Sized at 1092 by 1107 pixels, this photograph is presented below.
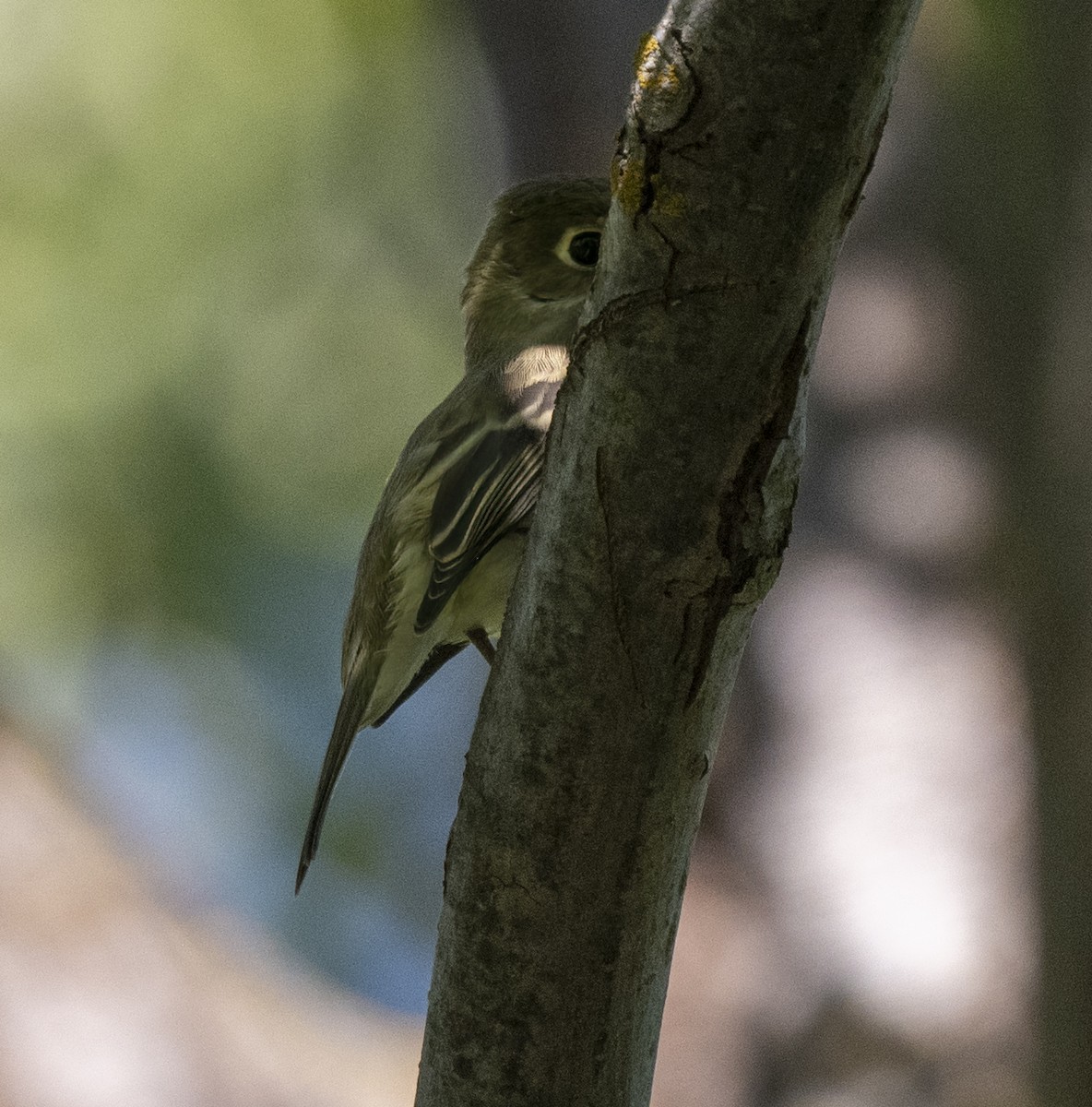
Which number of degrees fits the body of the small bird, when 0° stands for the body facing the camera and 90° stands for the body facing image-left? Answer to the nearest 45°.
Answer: approximately 270°
